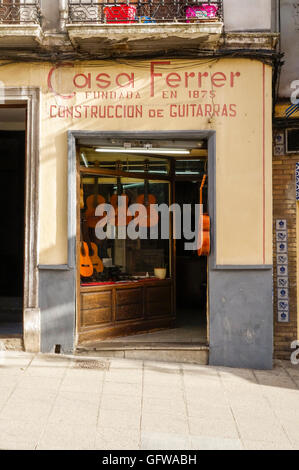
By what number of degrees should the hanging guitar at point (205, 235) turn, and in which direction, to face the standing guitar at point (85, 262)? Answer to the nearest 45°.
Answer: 0° — it already faces it

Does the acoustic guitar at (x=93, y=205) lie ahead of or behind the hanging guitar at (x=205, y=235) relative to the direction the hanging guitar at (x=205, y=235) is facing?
ahead

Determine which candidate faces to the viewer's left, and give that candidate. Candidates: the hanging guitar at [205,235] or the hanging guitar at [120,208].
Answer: the hanging guitar at [205,235]

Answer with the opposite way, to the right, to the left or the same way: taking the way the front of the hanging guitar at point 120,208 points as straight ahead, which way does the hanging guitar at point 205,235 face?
to the right

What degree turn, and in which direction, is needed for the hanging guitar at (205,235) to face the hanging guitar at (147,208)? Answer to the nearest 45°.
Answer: approximately 45° to its right

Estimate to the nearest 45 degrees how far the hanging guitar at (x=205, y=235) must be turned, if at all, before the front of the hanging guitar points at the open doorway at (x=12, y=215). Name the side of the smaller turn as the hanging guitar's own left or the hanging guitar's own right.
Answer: approximately 45° to the hanging guitar's own right

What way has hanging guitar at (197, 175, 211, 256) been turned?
to the viewer's left

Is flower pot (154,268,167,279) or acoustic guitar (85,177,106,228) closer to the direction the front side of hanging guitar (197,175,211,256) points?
the acoustic guitar
